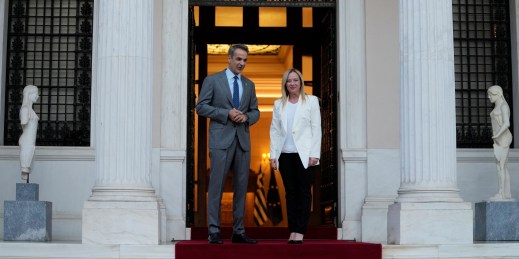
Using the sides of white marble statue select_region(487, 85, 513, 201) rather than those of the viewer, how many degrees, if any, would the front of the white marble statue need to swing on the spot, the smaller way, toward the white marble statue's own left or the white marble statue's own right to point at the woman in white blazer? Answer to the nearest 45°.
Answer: approximately 45° to the white marble statue's own left

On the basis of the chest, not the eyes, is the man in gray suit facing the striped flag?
no

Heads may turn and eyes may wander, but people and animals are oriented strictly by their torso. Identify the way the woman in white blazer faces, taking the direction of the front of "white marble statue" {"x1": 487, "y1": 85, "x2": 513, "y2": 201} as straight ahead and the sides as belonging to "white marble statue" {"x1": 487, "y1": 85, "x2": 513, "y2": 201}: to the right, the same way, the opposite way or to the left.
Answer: to the left

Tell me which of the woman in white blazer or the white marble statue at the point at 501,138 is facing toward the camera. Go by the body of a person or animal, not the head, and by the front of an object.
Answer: the woman in white blazer

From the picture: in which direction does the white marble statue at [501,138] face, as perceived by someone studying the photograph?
facing to the left of the viewer

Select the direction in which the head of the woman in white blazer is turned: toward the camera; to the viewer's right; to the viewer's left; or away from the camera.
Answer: toward the camera

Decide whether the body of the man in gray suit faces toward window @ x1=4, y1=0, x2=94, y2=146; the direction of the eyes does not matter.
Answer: no

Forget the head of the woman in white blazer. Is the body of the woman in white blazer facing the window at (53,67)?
no

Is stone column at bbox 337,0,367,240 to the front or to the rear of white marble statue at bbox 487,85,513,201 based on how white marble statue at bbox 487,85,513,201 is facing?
to the front

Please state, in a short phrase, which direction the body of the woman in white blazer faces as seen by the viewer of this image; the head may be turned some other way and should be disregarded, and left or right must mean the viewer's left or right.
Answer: facing the viewer

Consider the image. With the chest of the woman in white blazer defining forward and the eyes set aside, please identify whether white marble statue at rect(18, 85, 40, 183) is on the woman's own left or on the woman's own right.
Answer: on the woman's own right

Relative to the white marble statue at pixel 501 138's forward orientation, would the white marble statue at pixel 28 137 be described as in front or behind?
in front

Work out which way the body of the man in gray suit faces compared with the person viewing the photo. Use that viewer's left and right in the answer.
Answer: facing the viewer and to the right of the viewer
